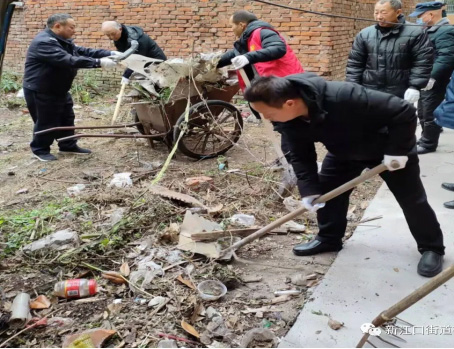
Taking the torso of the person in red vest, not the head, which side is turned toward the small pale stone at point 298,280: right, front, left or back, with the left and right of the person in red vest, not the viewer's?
left

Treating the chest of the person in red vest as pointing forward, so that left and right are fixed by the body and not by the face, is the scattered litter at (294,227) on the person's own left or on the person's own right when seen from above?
on the person's own left

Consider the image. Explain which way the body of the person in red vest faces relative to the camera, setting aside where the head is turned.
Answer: to the viewer's left

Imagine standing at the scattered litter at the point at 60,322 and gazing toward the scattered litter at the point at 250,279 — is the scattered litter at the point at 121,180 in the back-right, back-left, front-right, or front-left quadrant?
front-left

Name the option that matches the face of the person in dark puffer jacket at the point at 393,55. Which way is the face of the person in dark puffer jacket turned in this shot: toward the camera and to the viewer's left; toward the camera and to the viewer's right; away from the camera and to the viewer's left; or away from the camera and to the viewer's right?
toward the camera and to the viewer's left

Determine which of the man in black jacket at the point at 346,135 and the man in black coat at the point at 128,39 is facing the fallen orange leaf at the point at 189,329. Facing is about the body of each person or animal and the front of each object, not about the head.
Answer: the man in black jacket

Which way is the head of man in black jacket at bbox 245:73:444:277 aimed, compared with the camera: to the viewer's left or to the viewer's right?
to the viewer's left

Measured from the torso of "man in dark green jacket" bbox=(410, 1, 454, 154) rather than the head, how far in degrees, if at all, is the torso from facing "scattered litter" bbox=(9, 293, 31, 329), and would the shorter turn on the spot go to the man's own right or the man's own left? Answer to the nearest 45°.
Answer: approximately 45° to the man's own left
